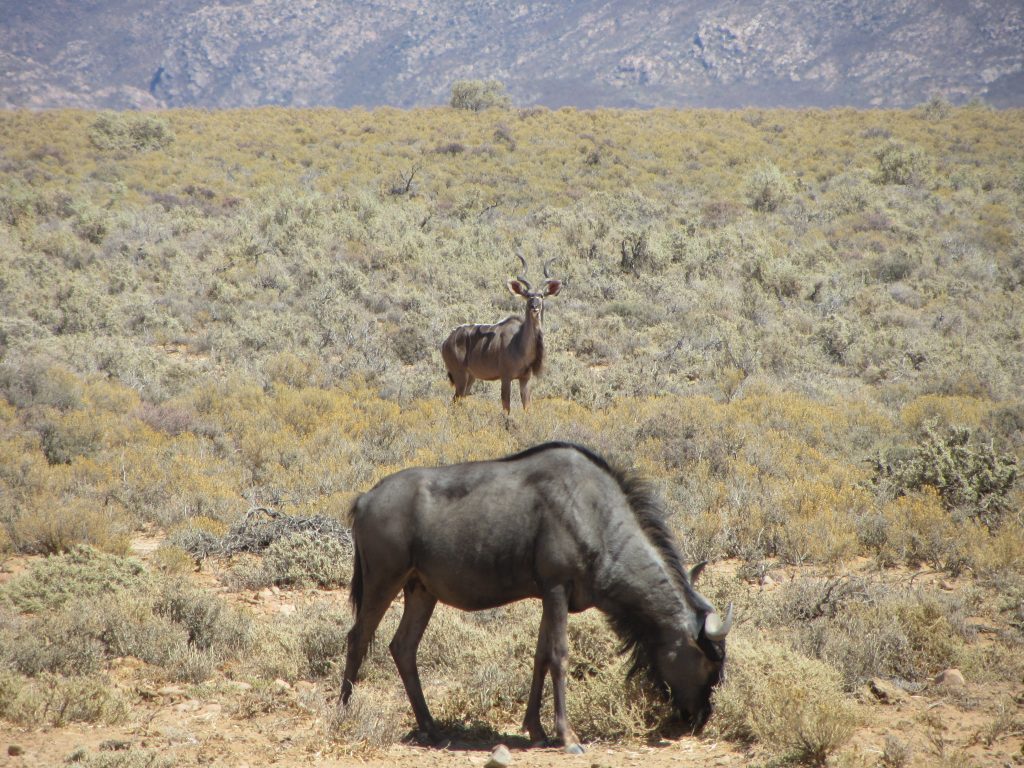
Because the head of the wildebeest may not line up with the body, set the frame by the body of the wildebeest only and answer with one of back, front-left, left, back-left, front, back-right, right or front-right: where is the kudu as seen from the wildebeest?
left

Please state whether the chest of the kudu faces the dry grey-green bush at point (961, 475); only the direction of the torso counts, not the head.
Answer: yes

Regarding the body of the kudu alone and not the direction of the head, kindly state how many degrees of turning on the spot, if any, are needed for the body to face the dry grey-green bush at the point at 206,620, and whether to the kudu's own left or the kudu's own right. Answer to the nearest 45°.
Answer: approximately 45° to the kudu's own right

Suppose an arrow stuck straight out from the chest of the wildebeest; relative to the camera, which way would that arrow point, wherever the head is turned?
to the viewer's right

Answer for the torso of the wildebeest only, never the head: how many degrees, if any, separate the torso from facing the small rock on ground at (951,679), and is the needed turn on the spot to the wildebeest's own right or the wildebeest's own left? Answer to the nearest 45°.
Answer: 0° — it already faces it

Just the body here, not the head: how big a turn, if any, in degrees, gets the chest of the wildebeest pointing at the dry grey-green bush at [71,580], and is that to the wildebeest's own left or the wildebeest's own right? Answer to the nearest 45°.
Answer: approximately 135° to the wildebeest's own left

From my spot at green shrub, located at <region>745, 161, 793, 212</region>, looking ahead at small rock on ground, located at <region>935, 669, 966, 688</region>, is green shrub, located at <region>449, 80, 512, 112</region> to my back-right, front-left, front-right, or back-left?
back-right

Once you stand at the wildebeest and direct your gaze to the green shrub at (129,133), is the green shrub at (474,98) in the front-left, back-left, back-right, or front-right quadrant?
front-right

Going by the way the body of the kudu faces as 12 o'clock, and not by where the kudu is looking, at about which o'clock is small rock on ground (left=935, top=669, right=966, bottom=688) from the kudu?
The small rock on ground is roughly at 1 o'clock from the kudu.

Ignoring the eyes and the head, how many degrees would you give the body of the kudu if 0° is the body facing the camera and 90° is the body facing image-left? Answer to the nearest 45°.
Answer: approximately 315°

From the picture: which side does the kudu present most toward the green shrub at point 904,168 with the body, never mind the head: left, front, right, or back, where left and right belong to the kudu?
left

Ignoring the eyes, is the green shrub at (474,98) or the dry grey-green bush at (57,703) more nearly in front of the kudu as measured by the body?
the dry grey-green bush

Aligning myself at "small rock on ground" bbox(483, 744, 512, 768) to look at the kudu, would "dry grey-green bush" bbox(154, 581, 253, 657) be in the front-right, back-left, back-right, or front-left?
front-left

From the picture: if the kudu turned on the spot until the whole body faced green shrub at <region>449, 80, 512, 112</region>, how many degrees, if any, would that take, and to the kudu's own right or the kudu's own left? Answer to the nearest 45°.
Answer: approximately 135° to the kudu's own left

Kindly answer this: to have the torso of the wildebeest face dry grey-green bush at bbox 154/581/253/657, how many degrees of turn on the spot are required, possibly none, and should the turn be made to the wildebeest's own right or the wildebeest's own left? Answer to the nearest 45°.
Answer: approximately 135° to the wildebeest's own left

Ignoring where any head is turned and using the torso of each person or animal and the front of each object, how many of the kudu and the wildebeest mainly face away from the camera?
0

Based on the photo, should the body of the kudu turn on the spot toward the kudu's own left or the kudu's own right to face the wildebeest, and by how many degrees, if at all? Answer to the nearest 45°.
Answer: approximately 45° to the kudu's own right

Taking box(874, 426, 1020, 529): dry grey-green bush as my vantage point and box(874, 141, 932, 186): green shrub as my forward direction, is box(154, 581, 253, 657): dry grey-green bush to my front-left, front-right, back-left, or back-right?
back-left

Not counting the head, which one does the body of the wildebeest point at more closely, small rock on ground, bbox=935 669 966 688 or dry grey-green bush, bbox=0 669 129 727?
the small rock on ground
